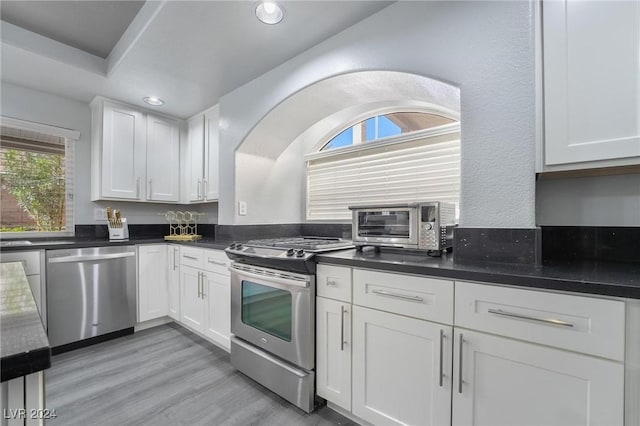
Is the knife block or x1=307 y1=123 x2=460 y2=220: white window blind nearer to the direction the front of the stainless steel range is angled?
the knife block

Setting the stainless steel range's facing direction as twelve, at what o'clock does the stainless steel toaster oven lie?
The stainless steel toaster oven is roughly at 8 o'clock from the stainless steel range.

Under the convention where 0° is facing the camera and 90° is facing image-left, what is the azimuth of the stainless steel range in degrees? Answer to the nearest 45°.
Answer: approximately 45°

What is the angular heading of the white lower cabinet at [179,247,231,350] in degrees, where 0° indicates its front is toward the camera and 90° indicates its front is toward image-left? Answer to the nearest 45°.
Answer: approximately 45°

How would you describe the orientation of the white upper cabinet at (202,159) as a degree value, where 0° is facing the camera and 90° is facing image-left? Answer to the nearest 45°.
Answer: approximately 45°

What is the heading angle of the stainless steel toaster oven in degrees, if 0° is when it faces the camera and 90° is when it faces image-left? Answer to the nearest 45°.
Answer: approximately 45°

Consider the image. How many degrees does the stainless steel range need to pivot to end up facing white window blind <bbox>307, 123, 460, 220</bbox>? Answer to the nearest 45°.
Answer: approximately 180°
